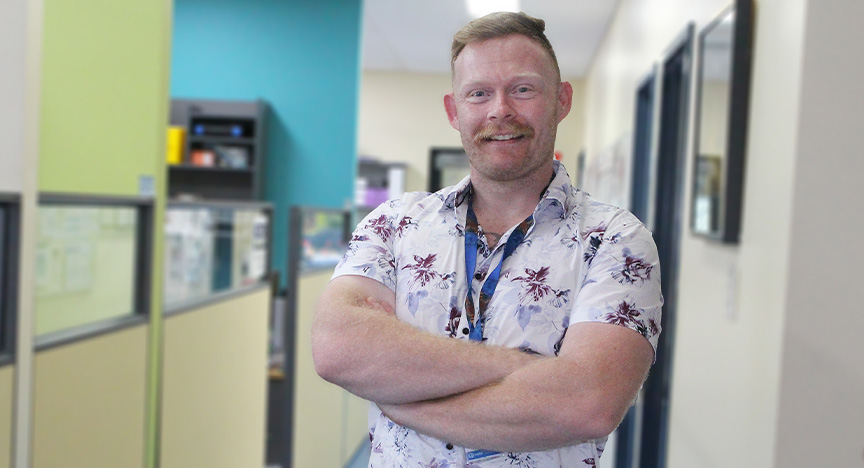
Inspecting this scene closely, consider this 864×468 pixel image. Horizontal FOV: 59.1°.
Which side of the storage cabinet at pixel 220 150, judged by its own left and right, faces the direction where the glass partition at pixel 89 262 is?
front

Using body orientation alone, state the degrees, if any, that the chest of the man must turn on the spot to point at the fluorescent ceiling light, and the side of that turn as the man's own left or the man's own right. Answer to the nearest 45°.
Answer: approximately 180°

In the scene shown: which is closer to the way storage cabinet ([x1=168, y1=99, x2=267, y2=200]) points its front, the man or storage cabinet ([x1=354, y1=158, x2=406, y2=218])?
the man

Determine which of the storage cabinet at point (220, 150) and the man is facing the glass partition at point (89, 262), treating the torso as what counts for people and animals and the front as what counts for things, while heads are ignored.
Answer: the storage cabinet

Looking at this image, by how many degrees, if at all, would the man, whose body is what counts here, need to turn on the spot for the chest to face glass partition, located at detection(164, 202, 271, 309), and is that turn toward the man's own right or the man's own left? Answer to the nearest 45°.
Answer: approximately 135° to the man's own right

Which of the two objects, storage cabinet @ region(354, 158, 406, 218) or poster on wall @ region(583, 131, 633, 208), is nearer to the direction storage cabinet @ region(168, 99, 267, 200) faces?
the poster on wall

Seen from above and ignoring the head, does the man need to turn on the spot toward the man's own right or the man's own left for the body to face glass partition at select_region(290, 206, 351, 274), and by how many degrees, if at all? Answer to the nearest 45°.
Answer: approximately 180°

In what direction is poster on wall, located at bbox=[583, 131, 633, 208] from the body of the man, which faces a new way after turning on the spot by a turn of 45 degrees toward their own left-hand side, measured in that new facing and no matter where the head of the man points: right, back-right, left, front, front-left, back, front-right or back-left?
back-left

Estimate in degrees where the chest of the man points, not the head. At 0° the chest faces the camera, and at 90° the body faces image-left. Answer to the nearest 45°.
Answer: approximately 0°

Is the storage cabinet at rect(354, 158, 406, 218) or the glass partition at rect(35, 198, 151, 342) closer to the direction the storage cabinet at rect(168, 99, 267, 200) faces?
the glass partition

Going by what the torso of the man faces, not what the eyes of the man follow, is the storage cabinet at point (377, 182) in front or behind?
behind

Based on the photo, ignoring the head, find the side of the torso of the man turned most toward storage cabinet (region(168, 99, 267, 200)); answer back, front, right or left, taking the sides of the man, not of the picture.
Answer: back

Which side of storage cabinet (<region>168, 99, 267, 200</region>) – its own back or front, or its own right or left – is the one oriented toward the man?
front

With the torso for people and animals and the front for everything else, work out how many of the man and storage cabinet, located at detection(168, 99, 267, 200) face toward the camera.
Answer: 2
